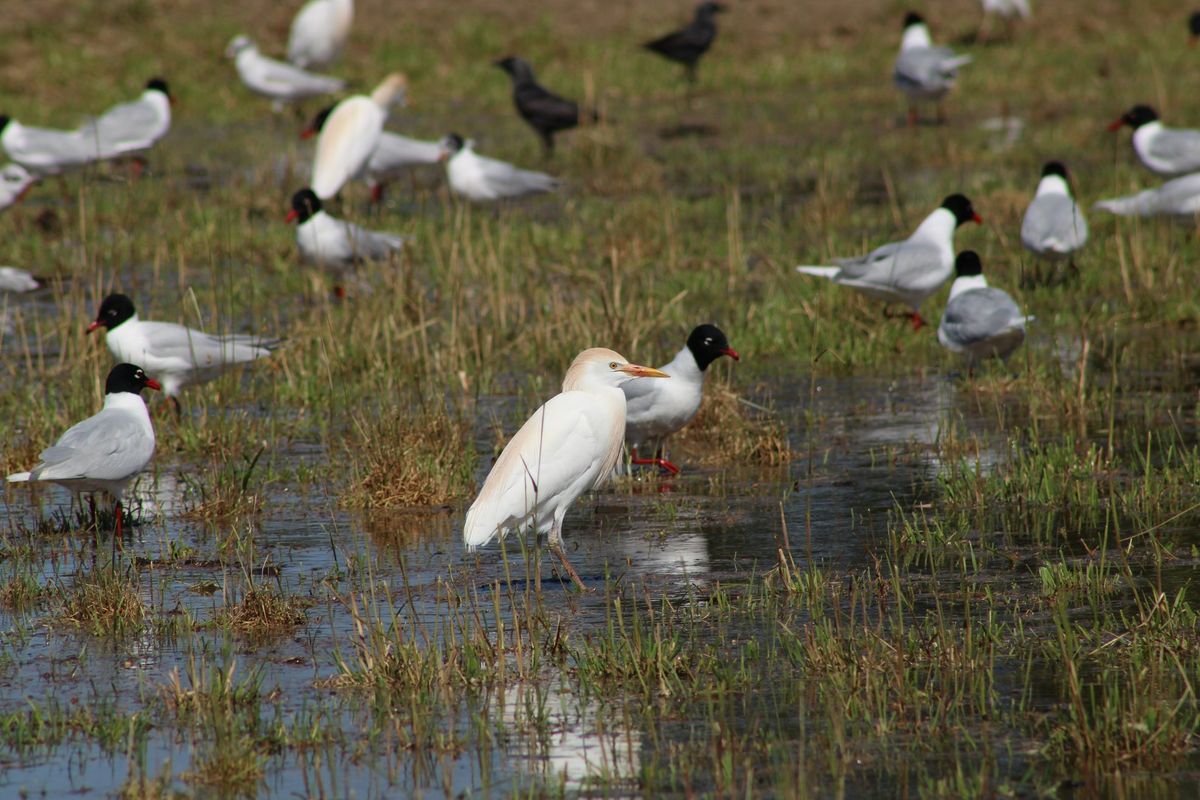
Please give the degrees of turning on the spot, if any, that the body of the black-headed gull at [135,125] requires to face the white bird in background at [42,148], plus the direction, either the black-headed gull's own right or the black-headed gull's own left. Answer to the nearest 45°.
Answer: approximately 180°

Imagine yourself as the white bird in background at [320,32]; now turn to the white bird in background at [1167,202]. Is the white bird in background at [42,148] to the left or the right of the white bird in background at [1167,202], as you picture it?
right

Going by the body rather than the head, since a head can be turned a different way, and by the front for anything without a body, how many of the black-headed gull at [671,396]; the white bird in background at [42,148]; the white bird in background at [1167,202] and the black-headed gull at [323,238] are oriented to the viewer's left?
2

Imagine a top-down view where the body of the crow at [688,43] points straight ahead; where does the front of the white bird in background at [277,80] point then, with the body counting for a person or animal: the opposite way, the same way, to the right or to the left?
the opposite way

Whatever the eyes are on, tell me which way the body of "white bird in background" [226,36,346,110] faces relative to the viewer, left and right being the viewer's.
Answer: facing to the left of the viewer

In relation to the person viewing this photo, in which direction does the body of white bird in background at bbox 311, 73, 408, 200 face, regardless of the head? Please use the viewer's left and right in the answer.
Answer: facing to the right of the viewer

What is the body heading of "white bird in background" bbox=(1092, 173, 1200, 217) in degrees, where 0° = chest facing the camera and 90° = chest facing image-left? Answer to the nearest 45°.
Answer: approximately 270°

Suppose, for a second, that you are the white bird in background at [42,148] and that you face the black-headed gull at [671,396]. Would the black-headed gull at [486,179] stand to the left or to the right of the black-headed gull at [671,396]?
left

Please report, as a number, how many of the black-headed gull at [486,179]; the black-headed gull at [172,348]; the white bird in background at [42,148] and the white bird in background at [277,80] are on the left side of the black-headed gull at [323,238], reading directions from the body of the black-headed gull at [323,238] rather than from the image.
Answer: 1

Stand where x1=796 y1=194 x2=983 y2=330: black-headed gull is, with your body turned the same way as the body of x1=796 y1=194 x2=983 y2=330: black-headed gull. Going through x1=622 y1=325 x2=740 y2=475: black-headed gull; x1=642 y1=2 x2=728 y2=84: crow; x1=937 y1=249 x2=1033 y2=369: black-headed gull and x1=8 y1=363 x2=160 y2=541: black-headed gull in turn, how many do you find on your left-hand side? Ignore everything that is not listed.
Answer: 1

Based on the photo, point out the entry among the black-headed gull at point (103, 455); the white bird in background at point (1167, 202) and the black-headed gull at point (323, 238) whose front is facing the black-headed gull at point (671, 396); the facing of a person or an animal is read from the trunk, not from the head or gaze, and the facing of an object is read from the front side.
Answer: the black-headed gull at point (103, 455)

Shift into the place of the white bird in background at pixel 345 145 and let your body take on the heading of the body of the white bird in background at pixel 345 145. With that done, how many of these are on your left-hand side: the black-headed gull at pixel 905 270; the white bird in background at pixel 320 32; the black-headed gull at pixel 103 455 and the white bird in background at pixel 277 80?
2

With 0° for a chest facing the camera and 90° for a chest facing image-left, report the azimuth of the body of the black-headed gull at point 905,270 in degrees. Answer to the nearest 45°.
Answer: approximately 270°

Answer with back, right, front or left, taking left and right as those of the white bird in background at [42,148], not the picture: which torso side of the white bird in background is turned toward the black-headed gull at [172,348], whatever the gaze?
left

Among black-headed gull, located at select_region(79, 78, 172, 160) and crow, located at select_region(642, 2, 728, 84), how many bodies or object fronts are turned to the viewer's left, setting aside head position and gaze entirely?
0

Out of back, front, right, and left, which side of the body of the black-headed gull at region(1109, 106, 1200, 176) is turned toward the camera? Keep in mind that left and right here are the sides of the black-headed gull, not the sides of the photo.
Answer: left
